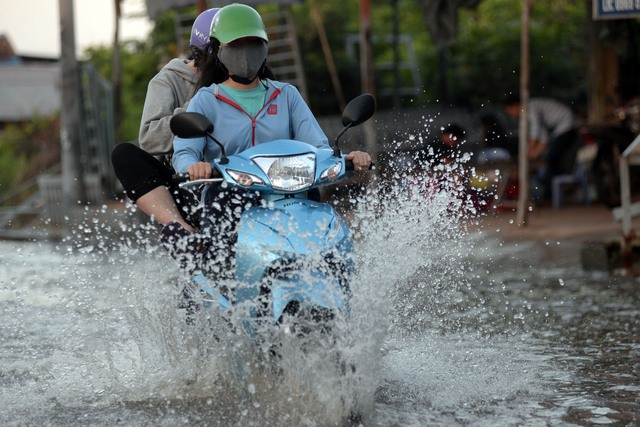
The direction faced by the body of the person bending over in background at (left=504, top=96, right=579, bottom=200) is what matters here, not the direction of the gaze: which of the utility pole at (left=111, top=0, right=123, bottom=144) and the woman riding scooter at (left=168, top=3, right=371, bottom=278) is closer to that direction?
the utility pole

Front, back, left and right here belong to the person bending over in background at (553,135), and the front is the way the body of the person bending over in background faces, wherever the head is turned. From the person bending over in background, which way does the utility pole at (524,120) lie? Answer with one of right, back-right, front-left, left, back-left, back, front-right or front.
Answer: left

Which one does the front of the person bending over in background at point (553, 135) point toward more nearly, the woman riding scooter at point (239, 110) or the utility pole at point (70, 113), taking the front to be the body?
the utility pole

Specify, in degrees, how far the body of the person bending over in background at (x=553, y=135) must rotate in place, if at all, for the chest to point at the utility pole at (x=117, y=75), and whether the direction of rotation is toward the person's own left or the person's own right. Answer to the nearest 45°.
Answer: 0° — they already face it

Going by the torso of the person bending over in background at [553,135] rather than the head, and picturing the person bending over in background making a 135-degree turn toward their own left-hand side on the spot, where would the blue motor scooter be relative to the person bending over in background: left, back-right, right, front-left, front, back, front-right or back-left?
front-right

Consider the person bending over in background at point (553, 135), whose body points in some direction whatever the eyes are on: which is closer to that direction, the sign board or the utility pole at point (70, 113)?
the utility pole

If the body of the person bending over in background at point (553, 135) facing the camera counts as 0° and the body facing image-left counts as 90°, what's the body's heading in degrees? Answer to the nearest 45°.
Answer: approximately 90°

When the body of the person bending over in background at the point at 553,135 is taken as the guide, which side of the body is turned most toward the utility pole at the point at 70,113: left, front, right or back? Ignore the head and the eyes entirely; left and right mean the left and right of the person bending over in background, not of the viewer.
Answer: front

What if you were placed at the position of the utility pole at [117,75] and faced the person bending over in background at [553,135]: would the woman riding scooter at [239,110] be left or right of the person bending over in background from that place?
right

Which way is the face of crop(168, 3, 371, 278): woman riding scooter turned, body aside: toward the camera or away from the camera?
toward the camera
